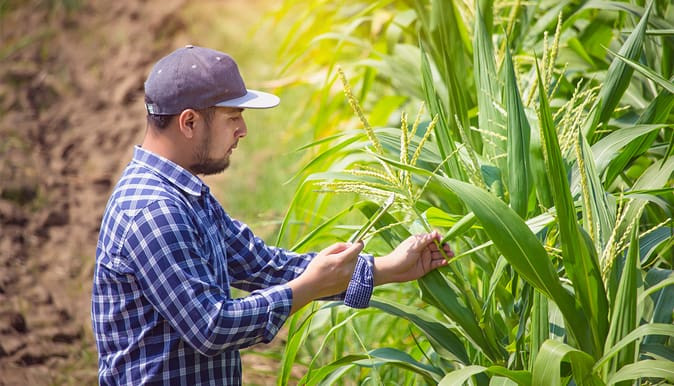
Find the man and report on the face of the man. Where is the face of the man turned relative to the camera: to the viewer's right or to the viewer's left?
to the viewer's right

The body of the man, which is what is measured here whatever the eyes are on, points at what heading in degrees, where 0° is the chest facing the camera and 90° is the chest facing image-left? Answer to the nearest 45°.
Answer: approximately 270°
